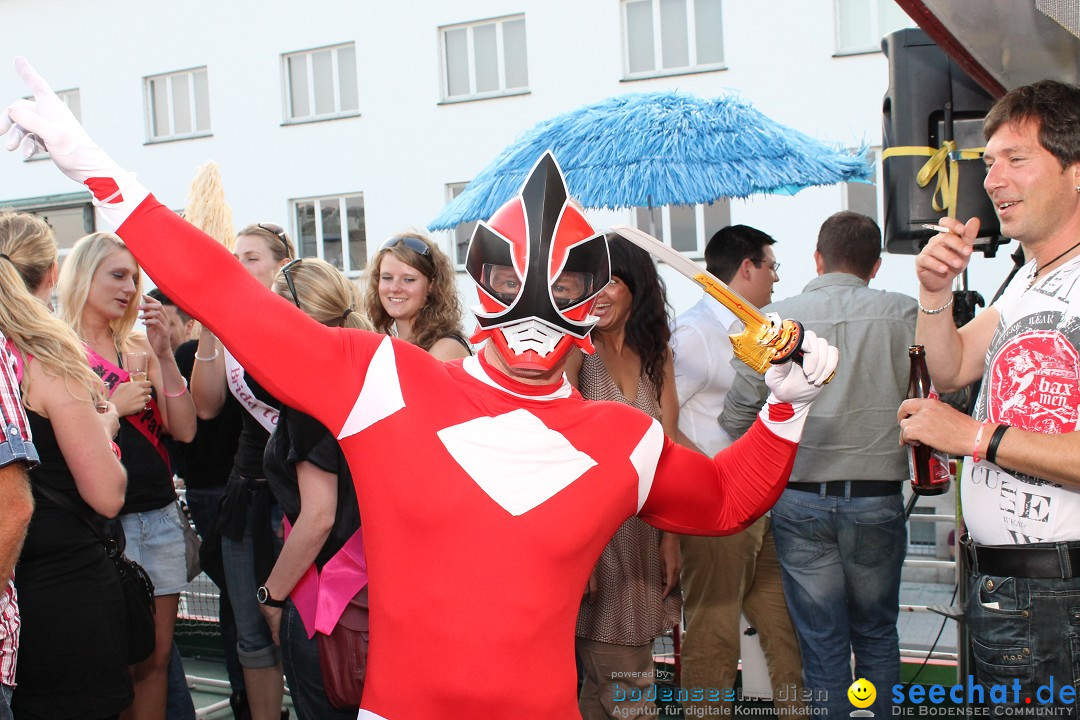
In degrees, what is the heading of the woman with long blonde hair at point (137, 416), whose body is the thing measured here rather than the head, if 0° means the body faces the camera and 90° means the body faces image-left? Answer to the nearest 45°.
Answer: approximately 315°

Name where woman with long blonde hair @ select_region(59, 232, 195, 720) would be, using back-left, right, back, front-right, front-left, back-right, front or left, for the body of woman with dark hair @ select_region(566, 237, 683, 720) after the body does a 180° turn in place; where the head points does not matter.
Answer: back-left

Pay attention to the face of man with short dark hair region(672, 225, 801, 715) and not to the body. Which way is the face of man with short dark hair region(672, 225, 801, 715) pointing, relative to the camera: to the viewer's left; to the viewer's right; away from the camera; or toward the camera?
to the viewer's right

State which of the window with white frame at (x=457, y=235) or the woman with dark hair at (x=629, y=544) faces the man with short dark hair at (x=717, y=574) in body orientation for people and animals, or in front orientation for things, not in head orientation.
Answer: the window with white frame

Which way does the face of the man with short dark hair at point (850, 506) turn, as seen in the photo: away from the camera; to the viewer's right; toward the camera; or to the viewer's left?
away from the camera

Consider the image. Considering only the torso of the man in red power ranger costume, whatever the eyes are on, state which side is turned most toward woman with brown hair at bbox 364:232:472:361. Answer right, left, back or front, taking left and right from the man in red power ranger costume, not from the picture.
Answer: back

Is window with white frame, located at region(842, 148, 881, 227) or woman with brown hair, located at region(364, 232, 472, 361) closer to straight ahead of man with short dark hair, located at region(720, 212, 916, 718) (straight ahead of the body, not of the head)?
the window with white frame

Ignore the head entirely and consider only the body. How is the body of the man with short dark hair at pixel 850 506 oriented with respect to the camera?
away from the camera

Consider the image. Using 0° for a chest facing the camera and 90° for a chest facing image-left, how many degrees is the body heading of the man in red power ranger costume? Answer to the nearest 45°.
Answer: approximately 0°

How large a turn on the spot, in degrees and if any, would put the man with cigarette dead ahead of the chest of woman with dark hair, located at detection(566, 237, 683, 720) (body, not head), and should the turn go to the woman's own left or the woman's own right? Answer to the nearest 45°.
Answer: approximately 90° to the woman's own left

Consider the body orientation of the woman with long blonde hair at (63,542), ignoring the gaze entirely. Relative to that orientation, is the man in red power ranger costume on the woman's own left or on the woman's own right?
on the woman's own right

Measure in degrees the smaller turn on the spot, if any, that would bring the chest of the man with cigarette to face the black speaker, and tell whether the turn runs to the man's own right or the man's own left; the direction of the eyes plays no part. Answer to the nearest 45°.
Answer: approximately 135° to the man's own right

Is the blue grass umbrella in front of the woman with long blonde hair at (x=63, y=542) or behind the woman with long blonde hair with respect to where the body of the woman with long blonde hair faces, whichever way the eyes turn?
in front
